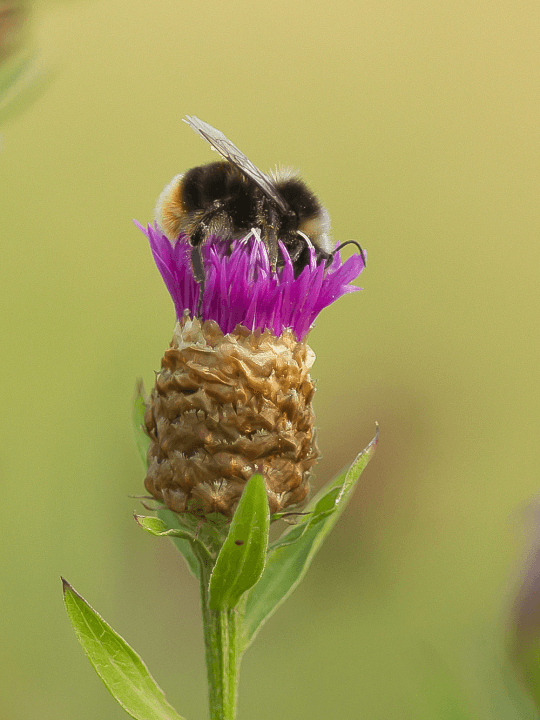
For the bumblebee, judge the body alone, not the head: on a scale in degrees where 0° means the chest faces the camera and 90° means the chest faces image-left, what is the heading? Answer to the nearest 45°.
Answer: approximately 270°
